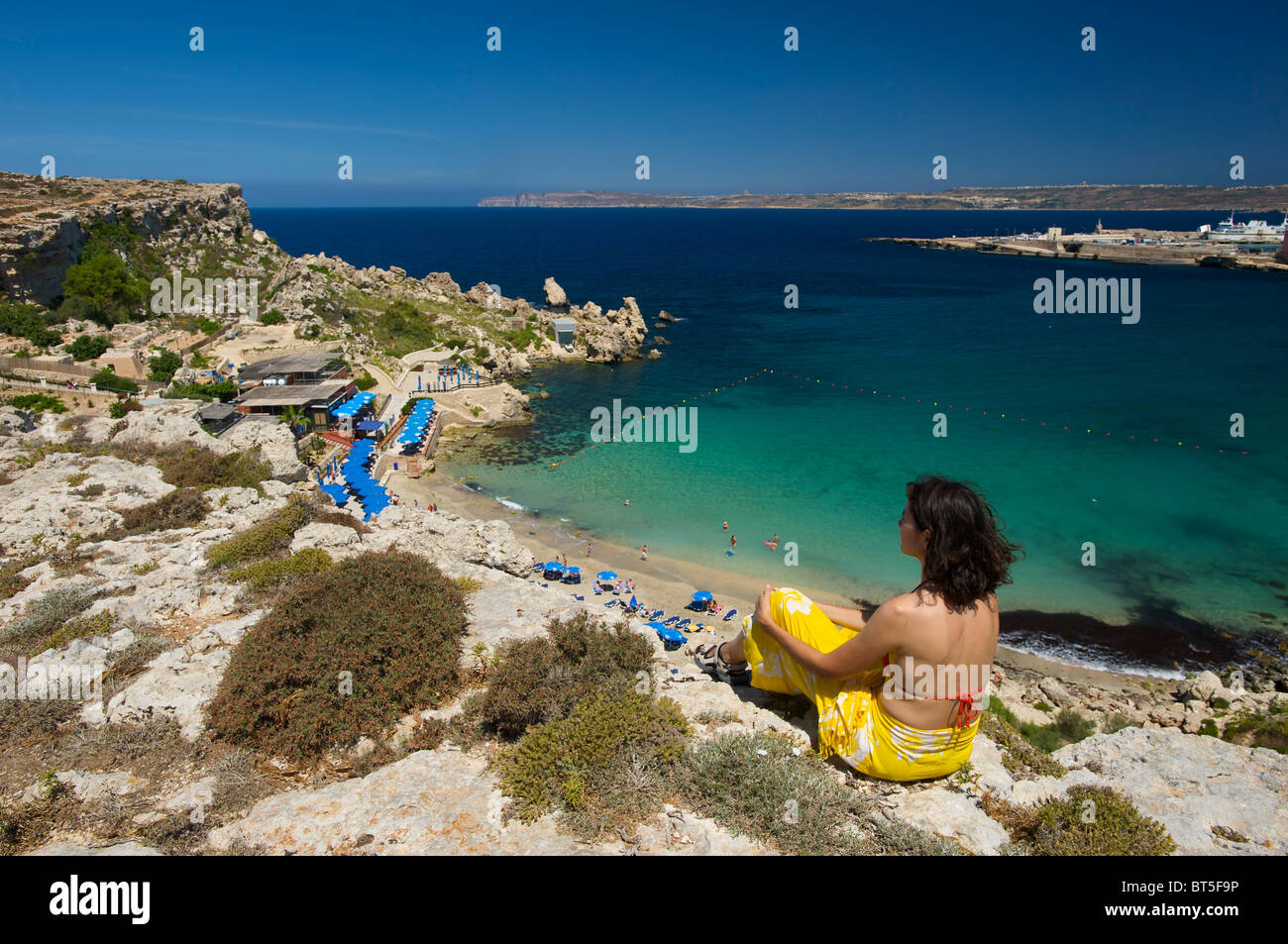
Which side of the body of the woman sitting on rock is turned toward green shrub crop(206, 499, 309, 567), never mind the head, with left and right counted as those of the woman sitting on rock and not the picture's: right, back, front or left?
front

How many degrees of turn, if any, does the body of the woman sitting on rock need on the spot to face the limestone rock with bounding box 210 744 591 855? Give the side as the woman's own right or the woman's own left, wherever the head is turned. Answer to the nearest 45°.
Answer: approximately 45° to the woman's own left

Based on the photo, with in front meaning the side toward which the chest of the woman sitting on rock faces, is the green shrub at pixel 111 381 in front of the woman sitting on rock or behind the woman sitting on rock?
in front

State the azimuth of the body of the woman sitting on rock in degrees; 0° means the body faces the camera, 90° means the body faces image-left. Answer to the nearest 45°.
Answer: approximately 135°

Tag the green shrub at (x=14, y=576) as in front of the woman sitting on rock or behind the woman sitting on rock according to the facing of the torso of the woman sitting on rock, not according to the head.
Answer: in front

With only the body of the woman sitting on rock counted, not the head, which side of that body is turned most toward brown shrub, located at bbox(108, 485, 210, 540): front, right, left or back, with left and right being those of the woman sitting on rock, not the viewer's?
front

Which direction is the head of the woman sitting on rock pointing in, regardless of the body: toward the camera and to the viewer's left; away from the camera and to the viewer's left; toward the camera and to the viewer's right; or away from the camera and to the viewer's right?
away from the camera and to the viewer's left
